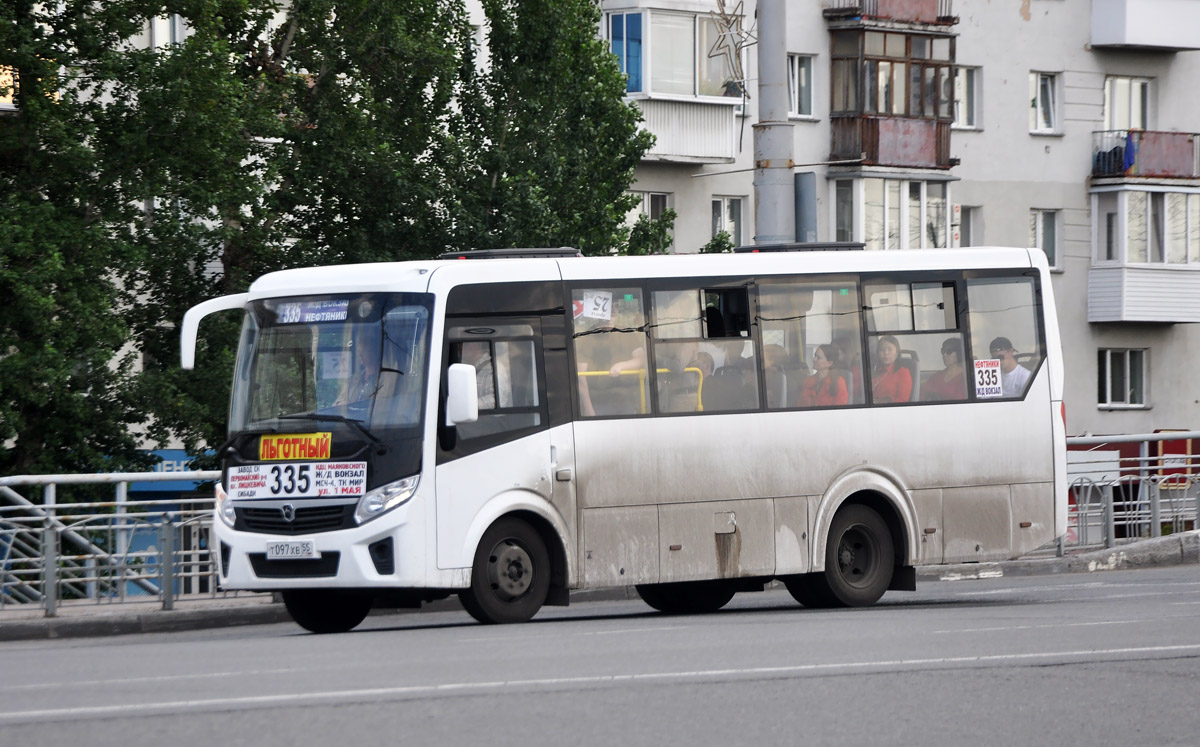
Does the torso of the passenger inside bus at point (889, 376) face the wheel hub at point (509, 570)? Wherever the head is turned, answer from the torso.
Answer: yes

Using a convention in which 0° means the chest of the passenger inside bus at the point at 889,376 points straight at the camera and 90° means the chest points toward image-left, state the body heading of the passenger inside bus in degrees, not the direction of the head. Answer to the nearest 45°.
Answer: approximately 45°

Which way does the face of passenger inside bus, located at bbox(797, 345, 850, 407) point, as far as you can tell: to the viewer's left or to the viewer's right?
to the viewer's left

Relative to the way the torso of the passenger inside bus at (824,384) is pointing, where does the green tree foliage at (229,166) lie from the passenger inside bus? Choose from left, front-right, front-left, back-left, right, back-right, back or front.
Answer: right

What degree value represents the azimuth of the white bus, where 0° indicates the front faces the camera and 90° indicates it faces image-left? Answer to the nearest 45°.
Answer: approximately 45°

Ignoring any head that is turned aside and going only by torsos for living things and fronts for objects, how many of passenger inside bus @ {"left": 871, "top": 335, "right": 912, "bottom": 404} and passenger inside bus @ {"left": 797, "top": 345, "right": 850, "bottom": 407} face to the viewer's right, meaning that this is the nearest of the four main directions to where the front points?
0

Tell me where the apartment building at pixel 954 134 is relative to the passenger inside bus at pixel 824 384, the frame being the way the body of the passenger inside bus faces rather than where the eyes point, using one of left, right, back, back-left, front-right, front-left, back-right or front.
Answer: back-right

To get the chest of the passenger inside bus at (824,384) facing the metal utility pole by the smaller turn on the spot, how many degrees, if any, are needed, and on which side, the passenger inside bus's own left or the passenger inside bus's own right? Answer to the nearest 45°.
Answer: approximately 135° to the passenger inside bus's own right

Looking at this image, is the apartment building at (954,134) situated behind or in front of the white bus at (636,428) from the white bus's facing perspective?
behind

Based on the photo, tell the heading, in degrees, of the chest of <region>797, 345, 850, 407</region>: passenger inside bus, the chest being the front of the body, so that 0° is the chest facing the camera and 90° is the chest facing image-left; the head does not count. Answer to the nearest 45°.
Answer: approximately 45°

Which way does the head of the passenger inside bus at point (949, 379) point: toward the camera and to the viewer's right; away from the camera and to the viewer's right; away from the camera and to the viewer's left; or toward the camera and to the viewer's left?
toward the camera and to the viewer's left
